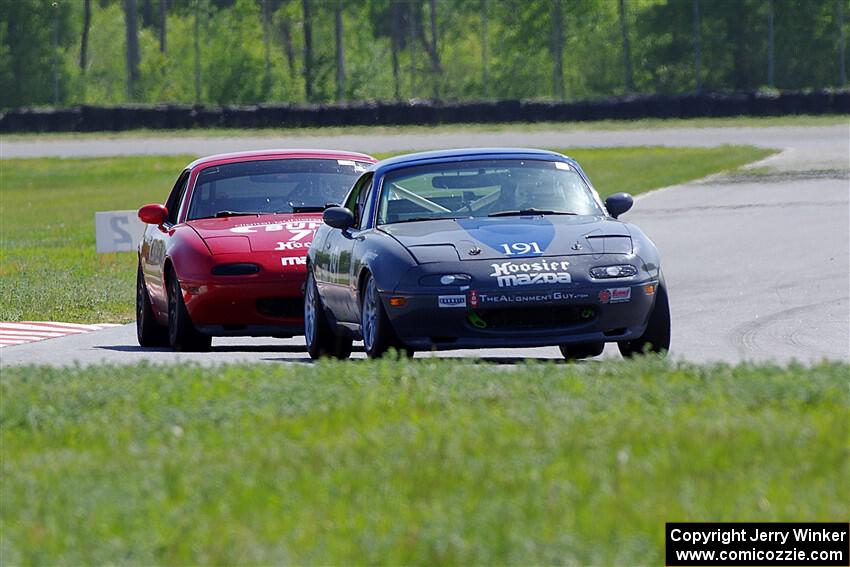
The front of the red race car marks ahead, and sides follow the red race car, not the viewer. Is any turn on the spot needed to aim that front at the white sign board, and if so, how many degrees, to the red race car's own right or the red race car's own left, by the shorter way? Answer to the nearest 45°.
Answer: approximately 180°

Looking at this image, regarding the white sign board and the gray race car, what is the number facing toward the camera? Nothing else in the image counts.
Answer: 2

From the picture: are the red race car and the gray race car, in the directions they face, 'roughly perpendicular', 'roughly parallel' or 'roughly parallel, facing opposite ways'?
roughly parallel

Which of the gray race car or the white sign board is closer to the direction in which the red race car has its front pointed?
the gray race car

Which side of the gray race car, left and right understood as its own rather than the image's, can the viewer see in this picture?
front

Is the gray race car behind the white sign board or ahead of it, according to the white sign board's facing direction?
ahead

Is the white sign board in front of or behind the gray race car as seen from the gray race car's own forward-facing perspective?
behind

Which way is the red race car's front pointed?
toward the camera

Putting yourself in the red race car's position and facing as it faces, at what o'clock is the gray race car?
The gray race car is roughly at 11 o'clock from the red race car.

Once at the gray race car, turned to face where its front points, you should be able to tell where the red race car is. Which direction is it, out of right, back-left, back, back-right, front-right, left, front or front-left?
back-right

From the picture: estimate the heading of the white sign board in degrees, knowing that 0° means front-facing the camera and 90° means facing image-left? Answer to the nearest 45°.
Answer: approximately 0°
